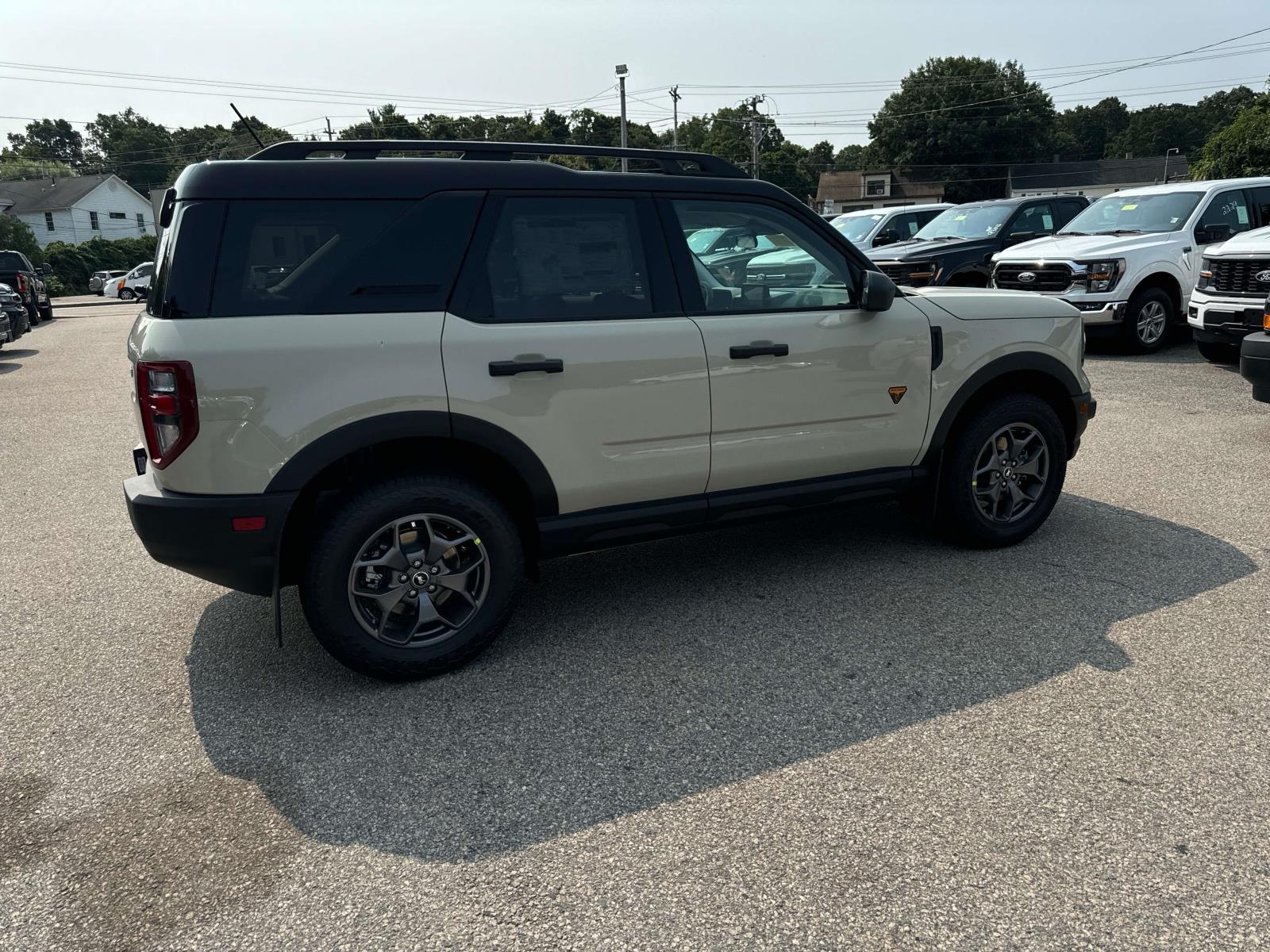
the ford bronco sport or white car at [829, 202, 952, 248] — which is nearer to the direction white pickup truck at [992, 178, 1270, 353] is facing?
the ford bronco sport

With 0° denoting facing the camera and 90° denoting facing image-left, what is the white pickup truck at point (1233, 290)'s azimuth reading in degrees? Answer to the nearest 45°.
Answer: approximately 45°

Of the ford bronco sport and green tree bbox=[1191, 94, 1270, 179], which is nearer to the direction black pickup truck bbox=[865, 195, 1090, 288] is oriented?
the ford bronco sport

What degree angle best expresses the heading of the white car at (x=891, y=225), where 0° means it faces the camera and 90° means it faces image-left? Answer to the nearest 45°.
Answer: approximately 45°

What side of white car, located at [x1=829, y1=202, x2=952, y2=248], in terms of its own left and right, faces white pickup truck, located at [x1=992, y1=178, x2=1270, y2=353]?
left

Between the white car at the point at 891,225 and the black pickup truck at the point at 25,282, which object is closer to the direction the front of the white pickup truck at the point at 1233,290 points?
the black pickup truck

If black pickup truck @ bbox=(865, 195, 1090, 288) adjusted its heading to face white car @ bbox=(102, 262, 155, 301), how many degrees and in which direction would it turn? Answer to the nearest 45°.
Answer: approximately 90° to its right

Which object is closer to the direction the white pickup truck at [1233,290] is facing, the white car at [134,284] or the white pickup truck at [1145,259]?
the white car

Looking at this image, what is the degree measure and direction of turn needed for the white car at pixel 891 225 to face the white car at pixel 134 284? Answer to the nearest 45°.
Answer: approximately 90° to its right

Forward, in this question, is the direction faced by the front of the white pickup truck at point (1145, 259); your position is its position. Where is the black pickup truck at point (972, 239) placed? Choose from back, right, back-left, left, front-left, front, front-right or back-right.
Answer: right

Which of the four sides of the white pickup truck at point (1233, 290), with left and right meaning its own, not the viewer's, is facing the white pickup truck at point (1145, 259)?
right

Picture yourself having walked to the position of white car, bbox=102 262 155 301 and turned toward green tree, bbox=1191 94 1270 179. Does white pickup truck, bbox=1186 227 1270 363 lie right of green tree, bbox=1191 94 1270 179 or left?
right
